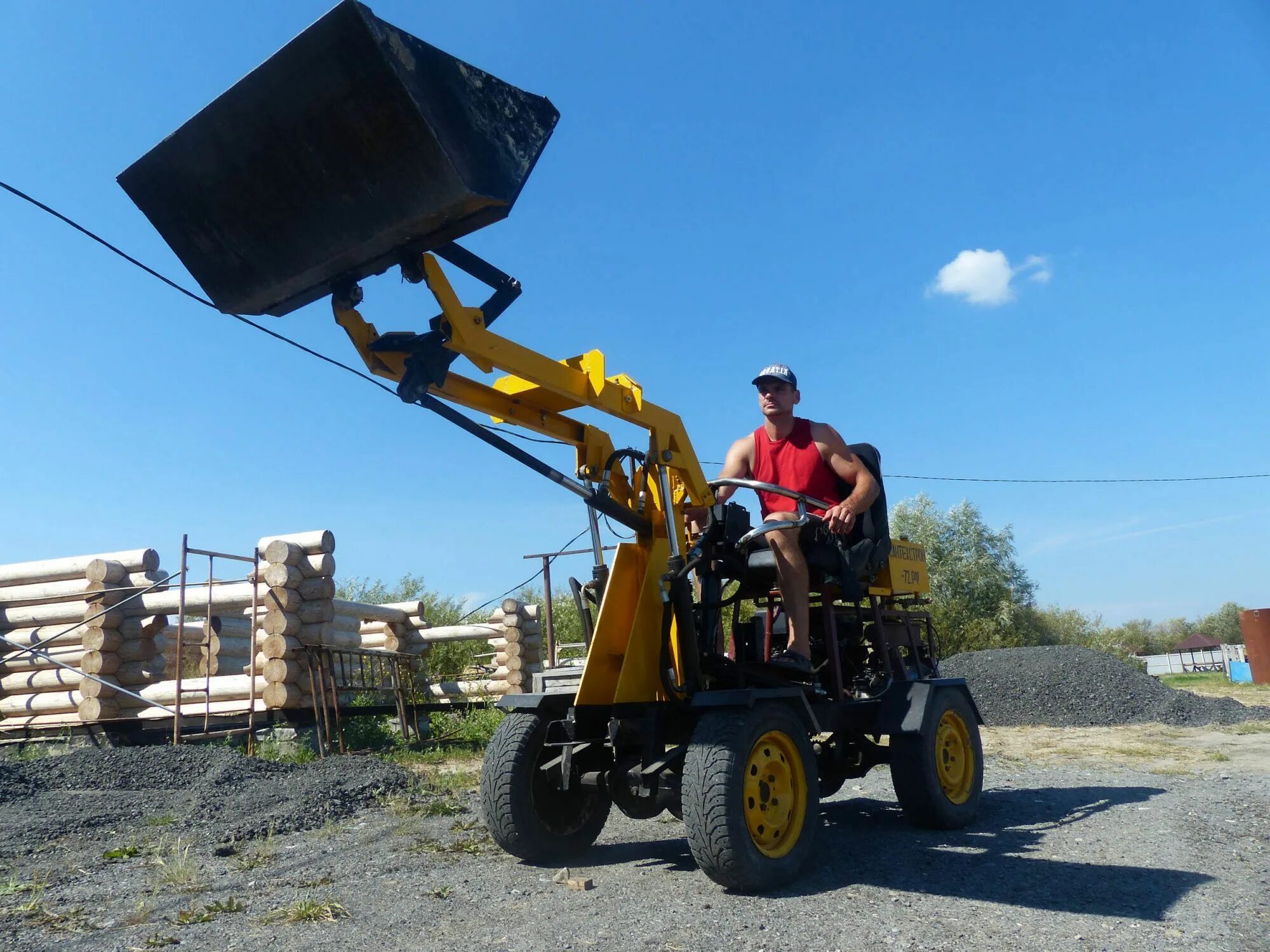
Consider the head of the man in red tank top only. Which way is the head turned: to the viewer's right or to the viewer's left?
to the viewer's left

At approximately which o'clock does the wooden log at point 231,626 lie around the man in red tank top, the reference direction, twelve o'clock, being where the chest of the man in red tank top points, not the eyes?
The wooden log is roughly at 3 o'clock from the man in red tank top.

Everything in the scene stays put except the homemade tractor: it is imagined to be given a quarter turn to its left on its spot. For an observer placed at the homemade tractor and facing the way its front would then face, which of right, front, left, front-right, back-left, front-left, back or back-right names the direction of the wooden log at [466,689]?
back-left

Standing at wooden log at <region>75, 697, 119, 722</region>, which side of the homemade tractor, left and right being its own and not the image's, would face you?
right

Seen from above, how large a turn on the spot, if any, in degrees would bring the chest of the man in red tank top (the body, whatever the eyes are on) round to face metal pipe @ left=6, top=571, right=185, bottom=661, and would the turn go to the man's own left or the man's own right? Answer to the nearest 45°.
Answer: approximately 90° to the man's own right

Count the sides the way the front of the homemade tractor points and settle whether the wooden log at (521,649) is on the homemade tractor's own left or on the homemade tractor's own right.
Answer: on the homemade tractor's own right

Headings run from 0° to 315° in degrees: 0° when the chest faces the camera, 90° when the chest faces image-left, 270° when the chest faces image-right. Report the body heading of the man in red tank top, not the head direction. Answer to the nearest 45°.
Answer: approximately 45°

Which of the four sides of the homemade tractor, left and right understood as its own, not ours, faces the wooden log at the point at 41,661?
right
